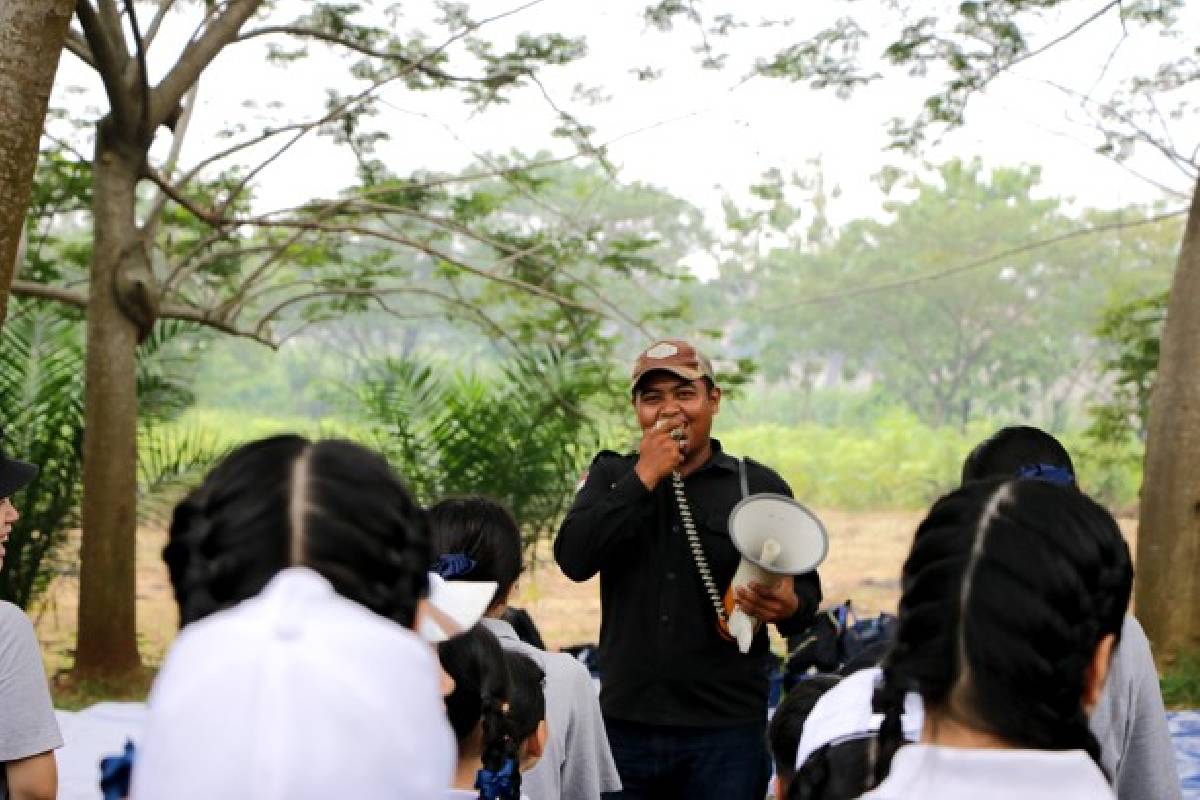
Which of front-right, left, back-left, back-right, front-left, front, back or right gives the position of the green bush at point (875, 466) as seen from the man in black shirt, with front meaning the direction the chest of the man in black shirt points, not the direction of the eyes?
back

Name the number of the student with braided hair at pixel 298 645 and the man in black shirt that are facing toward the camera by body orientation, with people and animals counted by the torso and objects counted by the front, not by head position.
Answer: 1

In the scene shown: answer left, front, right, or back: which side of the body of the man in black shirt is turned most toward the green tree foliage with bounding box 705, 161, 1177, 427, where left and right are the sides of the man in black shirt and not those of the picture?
back

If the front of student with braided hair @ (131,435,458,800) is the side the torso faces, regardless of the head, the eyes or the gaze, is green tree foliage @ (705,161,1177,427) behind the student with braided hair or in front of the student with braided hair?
in front

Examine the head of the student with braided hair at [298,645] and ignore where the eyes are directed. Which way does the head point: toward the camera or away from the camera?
away from the camera

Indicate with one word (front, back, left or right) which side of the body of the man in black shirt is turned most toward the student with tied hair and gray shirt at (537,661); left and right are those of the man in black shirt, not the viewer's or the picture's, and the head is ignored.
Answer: front

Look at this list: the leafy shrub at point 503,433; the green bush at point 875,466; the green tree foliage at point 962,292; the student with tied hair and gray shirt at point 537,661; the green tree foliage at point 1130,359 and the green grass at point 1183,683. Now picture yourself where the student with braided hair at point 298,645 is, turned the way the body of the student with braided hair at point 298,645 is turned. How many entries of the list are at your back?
0

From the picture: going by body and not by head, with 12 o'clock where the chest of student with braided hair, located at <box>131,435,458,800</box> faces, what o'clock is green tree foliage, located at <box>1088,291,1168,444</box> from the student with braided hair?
The green tree foliage is roughly at 1 o'clock from the student with braided hair.

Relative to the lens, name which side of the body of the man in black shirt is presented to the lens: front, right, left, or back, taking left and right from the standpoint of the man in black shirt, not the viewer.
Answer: front

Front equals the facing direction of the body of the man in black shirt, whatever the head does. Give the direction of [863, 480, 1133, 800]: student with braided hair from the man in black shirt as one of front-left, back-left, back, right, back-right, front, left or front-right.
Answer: front

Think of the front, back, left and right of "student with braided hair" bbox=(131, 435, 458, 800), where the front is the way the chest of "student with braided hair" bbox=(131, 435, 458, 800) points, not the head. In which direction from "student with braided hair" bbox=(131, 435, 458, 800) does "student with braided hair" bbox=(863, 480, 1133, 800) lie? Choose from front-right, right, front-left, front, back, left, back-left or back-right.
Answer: right

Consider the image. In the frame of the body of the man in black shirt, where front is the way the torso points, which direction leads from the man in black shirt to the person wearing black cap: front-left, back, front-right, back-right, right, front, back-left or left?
front-right

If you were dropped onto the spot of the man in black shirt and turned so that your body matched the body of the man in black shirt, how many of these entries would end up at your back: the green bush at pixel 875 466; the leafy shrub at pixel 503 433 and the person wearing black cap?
2

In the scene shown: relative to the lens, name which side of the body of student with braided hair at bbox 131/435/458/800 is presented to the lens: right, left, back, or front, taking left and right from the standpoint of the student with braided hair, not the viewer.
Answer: back

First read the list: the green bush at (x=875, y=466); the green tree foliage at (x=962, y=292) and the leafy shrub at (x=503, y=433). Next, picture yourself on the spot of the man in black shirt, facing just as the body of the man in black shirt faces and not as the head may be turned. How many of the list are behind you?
3

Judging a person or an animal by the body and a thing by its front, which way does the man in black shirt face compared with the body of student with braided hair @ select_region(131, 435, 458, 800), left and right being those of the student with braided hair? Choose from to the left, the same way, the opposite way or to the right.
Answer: the opposite way

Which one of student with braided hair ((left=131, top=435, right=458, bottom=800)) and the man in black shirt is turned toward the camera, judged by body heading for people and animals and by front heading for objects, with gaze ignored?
the man in black shirt
